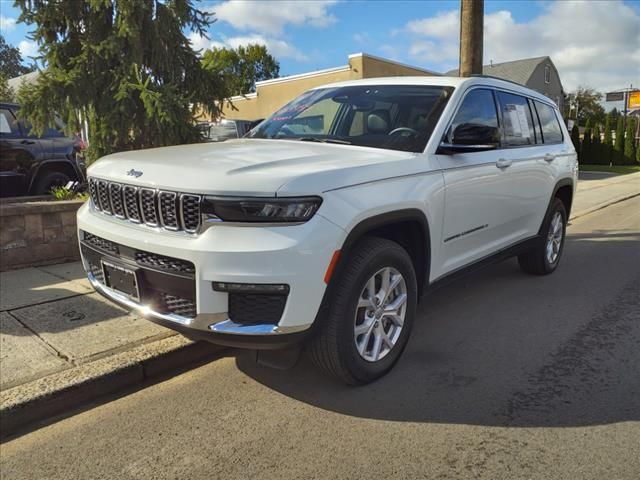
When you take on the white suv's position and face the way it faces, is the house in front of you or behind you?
behind

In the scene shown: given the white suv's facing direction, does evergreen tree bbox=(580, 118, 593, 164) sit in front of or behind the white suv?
behind

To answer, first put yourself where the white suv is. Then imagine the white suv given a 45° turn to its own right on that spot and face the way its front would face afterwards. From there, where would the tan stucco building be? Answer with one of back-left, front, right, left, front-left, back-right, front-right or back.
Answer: right

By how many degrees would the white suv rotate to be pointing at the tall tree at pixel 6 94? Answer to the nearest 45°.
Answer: approximately 90° to its right

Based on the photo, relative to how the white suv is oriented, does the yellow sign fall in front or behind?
behind

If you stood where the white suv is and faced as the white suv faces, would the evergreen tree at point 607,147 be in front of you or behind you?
behind

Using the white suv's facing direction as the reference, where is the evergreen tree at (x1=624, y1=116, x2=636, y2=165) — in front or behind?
behind

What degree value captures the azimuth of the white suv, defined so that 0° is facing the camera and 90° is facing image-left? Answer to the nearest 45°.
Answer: approximately 45°

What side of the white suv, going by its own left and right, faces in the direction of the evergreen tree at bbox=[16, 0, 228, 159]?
right
